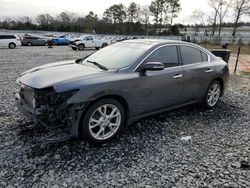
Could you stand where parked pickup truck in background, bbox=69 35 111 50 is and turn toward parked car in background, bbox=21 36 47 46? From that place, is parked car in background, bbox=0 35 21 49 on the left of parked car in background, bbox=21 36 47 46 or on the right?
left

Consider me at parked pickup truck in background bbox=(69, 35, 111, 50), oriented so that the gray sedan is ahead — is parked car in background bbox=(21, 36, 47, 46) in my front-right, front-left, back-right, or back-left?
back-right

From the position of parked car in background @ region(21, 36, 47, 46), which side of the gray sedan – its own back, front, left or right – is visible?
right

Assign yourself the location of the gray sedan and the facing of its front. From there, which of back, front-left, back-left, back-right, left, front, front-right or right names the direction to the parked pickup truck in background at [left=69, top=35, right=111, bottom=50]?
back-right

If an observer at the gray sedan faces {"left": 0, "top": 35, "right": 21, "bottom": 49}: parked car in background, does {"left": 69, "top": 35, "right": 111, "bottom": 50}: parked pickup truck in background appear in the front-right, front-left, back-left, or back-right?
front-right

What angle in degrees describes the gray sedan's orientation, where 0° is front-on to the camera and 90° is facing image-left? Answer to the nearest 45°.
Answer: approximately 45°

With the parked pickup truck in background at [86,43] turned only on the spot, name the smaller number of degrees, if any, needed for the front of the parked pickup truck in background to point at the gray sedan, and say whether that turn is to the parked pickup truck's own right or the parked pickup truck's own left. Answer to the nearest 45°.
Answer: approximately 45° to the parked pickup truck's own left

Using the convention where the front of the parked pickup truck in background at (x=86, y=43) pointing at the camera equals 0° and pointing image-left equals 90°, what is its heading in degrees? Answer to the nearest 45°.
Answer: approximately 45°
